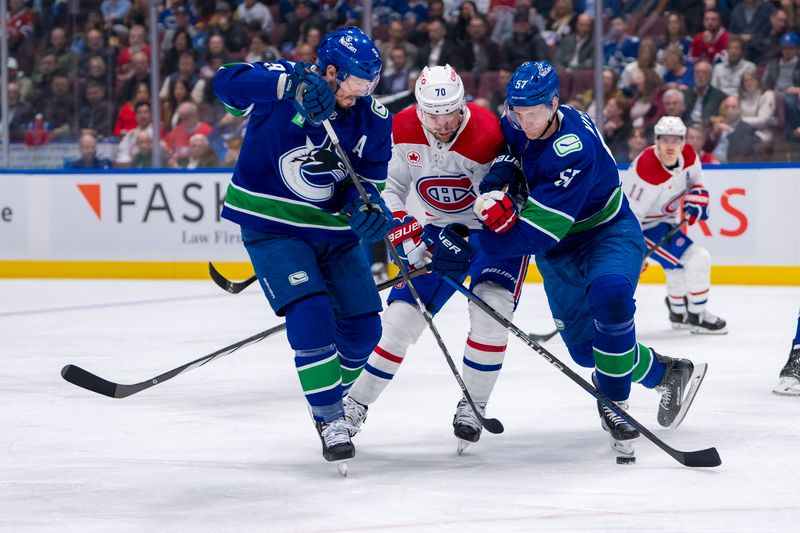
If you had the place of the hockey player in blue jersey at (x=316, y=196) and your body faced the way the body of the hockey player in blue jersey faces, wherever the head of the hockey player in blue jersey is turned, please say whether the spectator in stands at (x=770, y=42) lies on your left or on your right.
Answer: on your left

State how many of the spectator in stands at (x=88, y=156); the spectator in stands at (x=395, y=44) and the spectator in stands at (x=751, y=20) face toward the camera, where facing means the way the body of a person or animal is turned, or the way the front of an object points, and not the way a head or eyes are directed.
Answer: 3

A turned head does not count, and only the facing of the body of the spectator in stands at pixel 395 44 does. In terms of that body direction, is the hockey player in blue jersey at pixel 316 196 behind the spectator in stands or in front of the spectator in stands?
in front

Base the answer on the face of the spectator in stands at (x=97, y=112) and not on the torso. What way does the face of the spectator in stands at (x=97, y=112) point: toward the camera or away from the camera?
toward the camera

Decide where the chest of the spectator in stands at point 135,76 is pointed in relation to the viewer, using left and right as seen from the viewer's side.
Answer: facing the viewer

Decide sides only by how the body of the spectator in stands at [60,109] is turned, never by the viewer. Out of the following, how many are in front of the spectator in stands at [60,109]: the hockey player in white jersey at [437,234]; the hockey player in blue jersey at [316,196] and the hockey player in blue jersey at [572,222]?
3

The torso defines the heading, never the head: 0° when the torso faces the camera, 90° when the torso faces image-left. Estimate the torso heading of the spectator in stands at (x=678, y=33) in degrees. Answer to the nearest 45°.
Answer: approximately 0°

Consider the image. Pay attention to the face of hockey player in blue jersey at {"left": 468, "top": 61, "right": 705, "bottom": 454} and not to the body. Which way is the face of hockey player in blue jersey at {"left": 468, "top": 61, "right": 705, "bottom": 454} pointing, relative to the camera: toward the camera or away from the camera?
toward the camera

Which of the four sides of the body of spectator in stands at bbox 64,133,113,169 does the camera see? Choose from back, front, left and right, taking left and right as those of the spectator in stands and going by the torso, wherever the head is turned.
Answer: front

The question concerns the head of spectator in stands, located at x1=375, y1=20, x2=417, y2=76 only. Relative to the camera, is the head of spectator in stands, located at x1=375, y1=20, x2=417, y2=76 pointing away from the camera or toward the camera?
toward the camera

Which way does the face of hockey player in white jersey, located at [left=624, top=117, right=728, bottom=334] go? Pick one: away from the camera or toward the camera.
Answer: toward the camera

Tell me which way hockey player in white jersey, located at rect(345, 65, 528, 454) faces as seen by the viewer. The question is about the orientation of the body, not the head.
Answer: toward the camera

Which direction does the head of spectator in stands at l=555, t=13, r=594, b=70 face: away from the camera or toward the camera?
toward the camera

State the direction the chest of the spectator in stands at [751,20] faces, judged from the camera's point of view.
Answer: toward the camera
